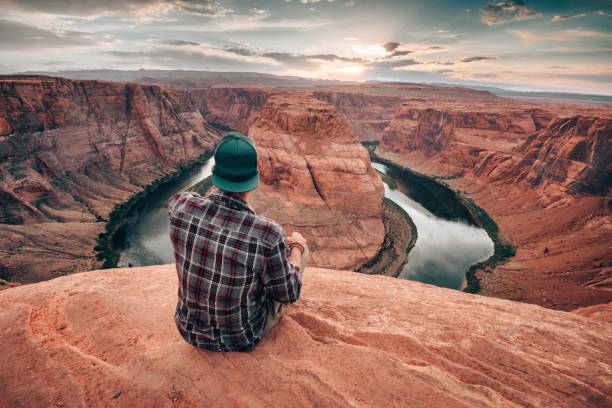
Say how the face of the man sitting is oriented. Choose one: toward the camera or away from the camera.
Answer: away from the camera

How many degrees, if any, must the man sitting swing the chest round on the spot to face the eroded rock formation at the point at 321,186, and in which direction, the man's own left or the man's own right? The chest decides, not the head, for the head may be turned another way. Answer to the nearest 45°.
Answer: approximately 45° to the man's own left

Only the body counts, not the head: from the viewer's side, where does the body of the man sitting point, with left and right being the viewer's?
facing away from the viewer and to the right of the viewer
